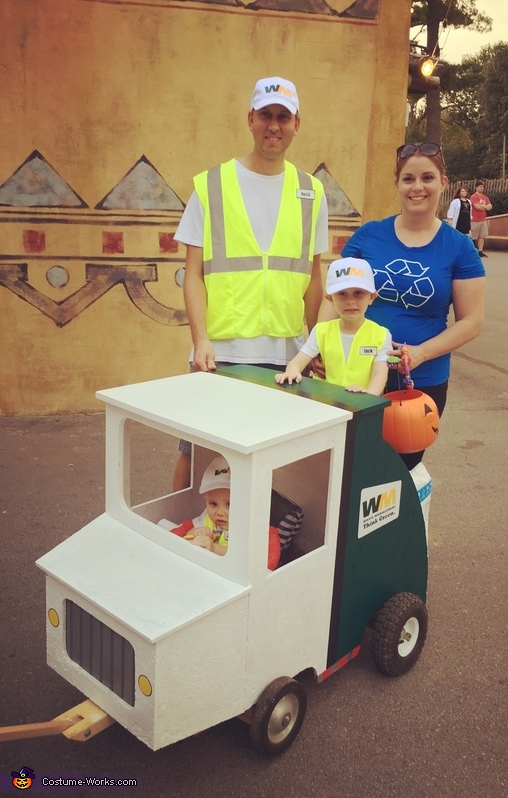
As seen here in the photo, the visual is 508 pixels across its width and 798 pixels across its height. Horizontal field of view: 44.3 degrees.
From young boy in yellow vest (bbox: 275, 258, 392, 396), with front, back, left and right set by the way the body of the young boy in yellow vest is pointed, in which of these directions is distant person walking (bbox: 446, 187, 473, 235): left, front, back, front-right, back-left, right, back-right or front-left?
back

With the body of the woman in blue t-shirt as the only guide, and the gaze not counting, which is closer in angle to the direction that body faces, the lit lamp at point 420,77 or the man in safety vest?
the man in safety vest

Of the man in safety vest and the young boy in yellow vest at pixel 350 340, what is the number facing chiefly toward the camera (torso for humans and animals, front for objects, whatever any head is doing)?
2

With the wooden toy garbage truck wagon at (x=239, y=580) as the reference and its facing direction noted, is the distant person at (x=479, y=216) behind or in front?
behind

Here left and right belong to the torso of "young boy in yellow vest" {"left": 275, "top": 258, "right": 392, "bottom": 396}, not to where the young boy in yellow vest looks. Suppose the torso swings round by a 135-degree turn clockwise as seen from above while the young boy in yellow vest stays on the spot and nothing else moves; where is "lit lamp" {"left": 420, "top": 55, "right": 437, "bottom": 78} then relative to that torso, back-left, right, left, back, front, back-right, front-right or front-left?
front-right

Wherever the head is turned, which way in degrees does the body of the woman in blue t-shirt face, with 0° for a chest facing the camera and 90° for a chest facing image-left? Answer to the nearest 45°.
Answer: approximately 45°

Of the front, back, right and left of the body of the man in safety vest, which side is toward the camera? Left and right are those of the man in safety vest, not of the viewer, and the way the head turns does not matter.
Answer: front

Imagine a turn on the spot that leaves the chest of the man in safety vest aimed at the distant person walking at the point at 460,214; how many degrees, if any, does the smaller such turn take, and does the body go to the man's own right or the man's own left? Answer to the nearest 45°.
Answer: approximately 180°

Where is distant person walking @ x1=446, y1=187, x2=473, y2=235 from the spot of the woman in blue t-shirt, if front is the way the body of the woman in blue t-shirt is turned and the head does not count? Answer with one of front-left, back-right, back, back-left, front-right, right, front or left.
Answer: back-right

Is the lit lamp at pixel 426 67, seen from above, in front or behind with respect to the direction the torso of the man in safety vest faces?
behind

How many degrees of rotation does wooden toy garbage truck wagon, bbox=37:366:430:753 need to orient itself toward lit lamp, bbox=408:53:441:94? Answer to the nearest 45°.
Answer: approximately 135° to its right

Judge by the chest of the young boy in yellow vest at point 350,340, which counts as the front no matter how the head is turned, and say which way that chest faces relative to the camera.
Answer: toward the camera
